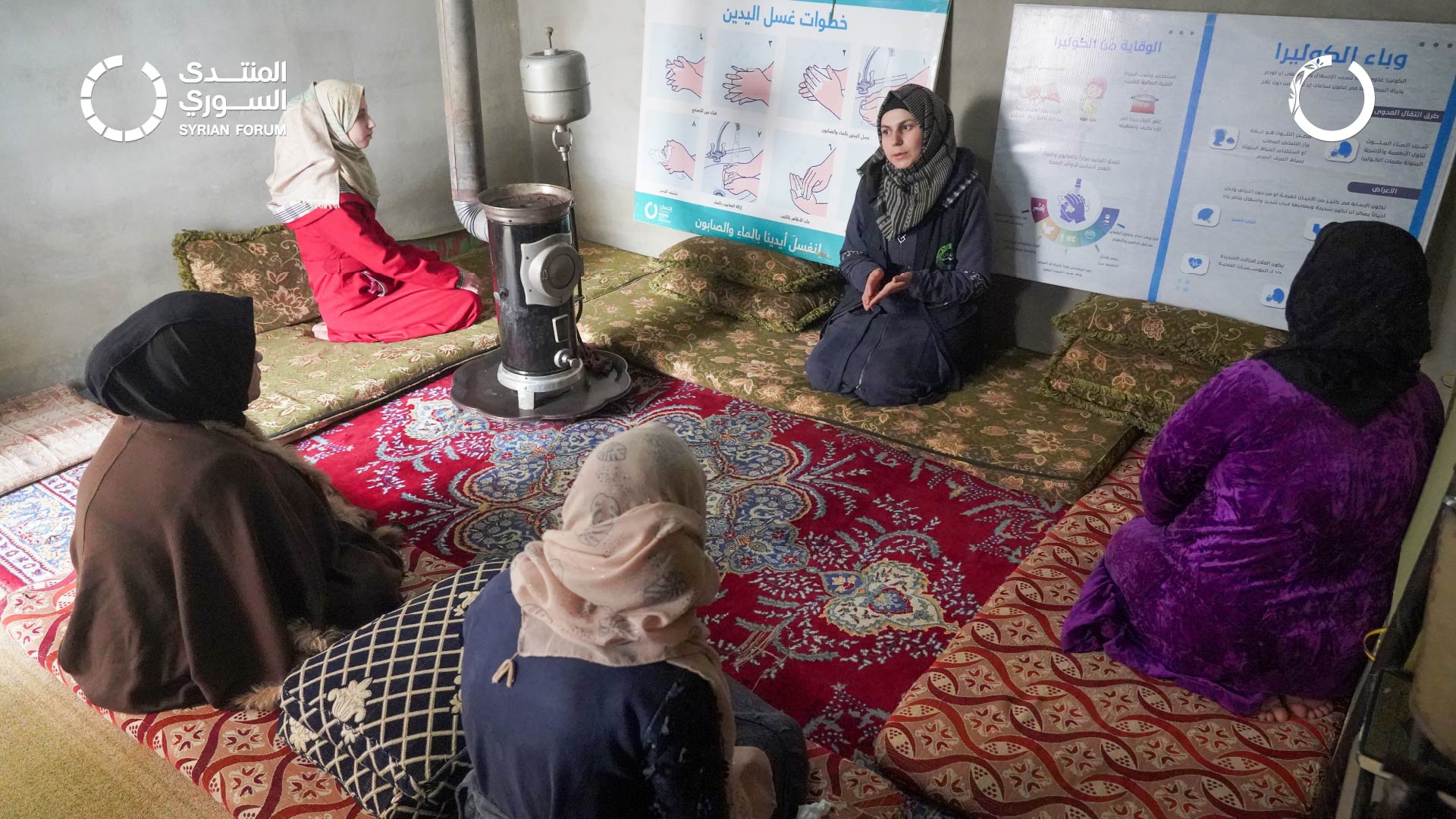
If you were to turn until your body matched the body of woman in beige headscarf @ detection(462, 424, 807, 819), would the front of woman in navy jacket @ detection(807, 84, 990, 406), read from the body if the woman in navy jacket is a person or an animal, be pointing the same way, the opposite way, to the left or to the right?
the opposite way

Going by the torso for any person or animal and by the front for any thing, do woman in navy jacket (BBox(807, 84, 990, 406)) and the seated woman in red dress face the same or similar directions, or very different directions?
very different directions

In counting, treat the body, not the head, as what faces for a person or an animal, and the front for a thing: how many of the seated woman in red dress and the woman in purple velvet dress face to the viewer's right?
1

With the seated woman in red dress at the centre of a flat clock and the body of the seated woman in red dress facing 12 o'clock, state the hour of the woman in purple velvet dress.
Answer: The woman in purple velvet dress is roughly at 2 o'clock from the seated woman in red dress.

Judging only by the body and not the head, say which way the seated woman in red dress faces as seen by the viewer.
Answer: to the viewer's right

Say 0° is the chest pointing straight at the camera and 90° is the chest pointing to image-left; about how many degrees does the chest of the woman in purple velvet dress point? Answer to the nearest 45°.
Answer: approximately 135°

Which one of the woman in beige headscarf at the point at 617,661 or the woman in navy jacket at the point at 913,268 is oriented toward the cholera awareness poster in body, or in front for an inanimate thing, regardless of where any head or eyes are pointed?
the woman in beige headscarf

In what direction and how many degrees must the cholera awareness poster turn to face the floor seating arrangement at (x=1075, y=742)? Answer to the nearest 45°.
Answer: approximately 45° to its left

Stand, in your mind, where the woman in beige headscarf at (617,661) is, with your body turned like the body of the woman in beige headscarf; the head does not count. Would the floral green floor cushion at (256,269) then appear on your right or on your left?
on your left
